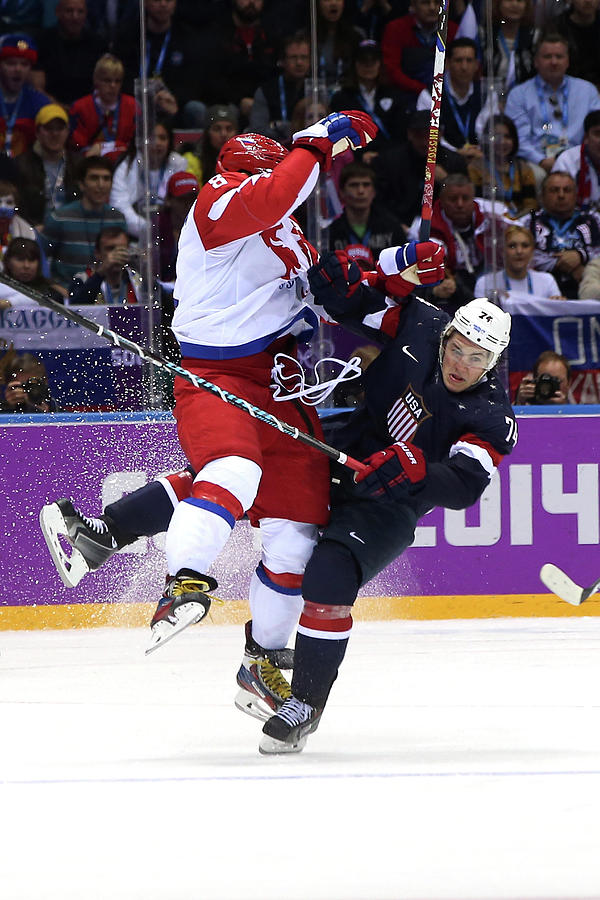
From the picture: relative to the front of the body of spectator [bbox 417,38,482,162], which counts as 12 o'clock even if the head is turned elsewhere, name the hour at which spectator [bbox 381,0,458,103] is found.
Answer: spectator [bbox 381,0,458,103] is roughly at 5 o'clock from spectator [bbox 417,38,482,162].

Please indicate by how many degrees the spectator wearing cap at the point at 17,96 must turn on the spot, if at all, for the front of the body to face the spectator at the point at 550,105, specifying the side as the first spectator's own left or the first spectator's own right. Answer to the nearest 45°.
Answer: approximately 90° to the first spectator's own left

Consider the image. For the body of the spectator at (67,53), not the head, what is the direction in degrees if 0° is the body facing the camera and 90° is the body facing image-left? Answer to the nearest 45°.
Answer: approximately 0°

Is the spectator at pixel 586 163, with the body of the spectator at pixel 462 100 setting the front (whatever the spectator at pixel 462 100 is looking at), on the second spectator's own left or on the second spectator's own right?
on the second spectator's own left

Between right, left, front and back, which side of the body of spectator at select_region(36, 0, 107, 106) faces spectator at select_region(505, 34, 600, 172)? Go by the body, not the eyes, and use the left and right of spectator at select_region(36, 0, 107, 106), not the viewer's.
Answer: left

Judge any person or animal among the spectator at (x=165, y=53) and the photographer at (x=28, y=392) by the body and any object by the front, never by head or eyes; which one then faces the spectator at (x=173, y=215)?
the spectator at (x=165, y=53)

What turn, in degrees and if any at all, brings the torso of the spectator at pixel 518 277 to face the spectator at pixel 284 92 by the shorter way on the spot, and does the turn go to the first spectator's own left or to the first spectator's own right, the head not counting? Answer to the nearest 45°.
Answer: approximately 90° to the first spectator's own right
